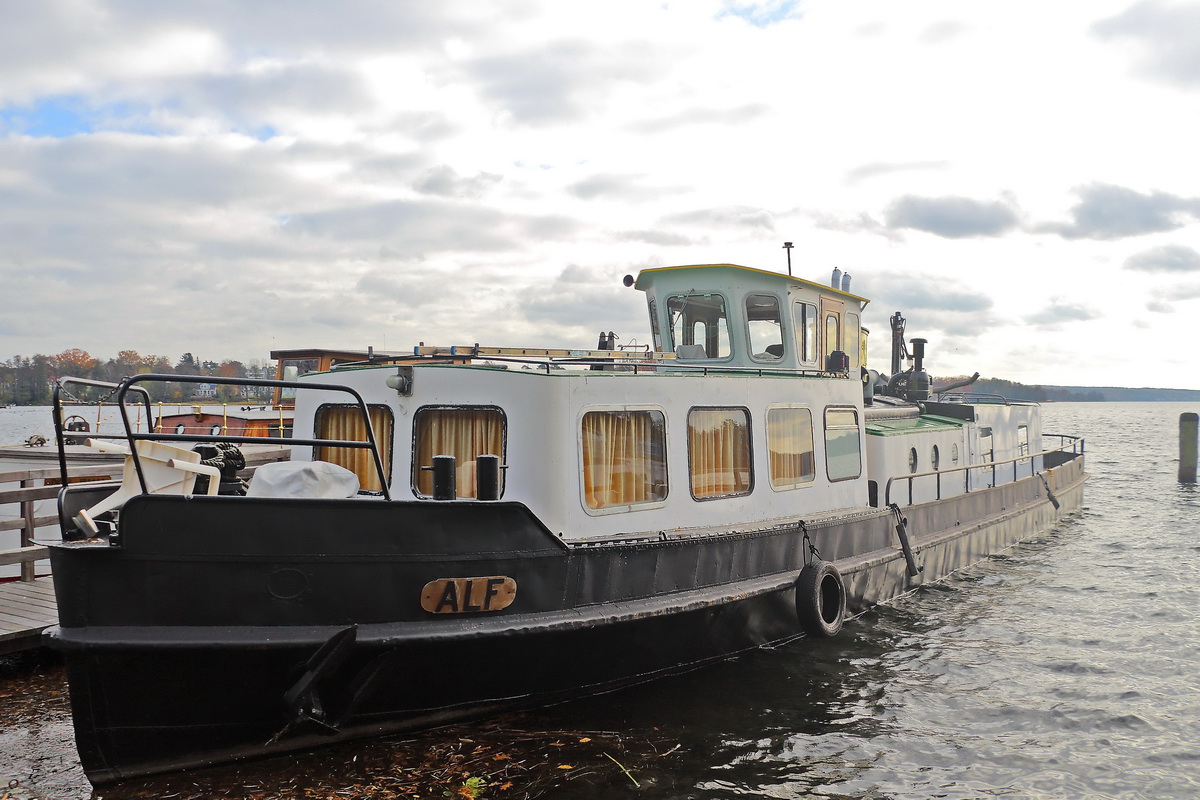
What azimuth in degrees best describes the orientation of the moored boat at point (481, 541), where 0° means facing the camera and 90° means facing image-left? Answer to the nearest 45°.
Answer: approximately 45°

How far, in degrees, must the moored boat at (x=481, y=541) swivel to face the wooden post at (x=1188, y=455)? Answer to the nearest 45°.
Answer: approximately 180°

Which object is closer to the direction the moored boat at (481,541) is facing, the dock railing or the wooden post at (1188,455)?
the dock railing
